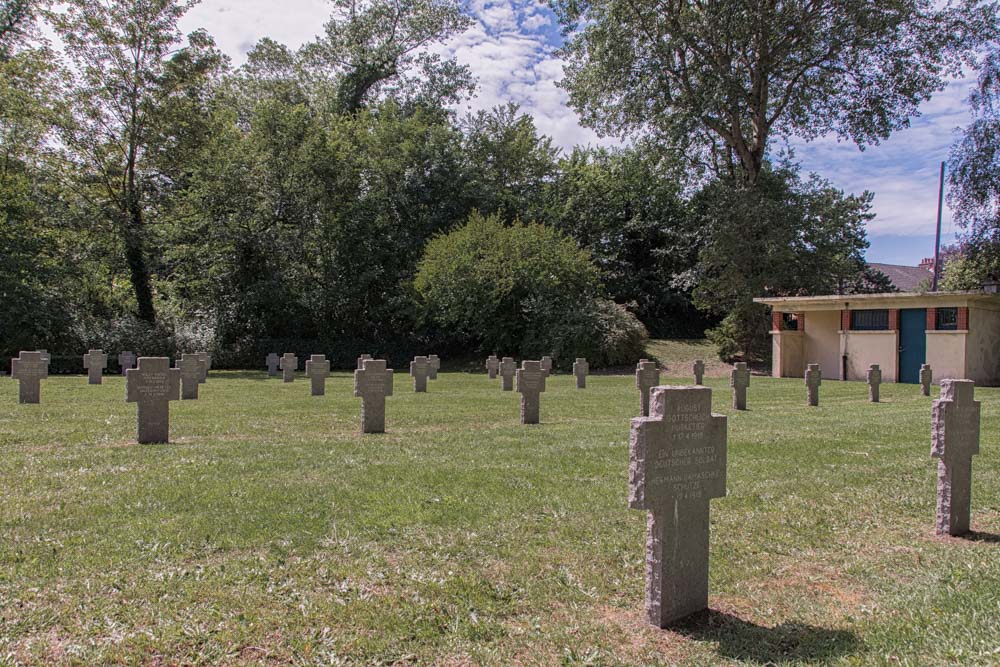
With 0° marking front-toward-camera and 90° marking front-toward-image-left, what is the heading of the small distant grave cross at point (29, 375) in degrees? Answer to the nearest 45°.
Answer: approximately 0°

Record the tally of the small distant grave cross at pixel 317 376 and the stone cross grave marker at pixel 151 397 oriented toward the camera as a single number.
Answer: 2

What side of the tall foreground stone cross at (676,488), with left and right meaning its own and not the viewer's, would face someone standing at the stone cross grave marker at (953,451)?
left

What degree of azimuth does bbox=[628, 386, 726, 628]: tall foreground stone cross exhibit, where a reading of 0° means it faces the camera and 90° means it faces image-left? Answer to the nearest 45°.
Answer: approximately 315°

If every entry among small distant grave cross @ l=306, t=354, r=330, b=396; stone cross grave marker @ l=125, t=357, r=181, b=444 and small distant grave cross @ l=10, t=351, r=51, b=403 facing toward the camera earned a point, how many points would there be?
3

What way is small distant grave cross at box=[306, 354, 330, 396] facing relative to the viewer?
toward the camera

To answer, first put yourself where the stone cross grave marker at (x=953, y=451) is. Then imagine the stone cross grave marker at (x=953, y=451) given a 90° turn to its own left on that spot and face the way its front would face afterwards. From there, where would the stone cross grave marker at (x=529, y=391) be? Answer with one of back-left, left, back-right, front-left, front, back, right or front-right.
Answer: left

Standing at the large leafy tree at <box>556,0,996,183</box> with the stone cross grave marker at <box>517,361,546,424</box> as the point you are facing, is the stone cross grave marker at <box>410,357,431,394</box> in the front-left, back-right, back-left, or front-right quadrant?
front-right

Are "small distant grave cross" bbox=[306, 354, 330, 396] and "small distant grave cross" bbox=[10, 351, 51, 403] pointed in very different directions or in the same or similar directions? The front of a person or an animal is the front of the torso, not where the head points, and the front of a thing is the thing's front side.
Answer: same or similar directions

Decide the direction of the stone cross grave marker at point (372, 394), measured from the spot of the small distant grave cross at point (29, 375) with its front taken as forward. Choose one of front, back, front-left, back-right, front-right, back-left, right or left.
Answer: front-left

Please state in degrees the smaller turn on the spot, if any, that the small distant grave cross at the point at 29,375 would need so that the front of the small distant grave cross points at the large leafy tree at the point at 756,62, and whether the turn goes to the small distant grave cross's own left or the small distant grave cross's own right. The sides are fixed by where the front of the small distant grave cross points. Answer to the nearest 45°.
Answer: approximately 90° to the small distant grave cross's own left

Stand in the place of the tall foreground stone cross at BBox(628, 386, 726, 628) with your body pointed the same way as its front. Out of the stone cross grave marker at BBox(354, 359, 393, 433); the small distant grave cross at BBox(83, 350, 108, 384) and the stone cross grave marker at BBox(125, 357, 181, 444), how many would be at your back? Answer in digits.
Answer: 3

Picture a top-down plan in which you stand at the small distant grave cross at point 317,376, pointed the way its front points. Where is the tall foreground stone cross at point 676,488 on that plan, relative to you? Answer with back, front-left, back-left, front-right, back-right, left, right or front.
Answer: front

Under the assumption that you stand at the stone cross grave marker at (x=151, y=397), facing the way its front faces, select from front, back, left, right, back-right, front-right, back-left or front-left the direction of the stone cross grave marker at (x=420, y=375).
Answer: back-left

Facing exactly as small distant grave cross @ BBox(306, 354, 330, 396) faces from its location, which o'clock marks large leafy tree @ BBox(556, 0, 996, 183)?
The large leafy tree is roughly at 8 o'clock from the small distant grave cross.

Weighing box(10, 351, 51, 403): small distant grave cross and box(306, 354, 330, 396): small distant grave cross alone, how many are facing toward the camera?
2

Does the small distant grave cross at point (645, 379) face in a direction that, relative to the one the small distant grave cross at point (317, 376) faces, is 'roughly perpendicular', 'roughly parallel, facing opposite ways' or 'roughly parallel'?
roughly parallel

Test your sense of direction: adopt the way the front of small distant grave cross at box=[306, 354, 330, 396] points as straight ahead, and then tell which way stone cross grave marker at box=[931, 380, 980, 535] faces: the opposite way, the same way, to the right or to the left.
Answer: the same way

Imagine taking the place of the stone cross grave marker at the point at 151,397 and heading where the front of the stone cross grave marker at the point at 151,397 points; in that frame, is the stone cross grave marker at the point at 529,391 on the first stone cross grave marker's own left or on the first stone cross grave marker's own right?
on the first stone cross grave marker's own left

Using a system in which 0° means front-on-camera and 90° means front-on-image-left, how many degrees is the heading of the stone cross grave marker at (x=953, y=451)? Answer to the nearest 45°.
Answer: approximately 315°
